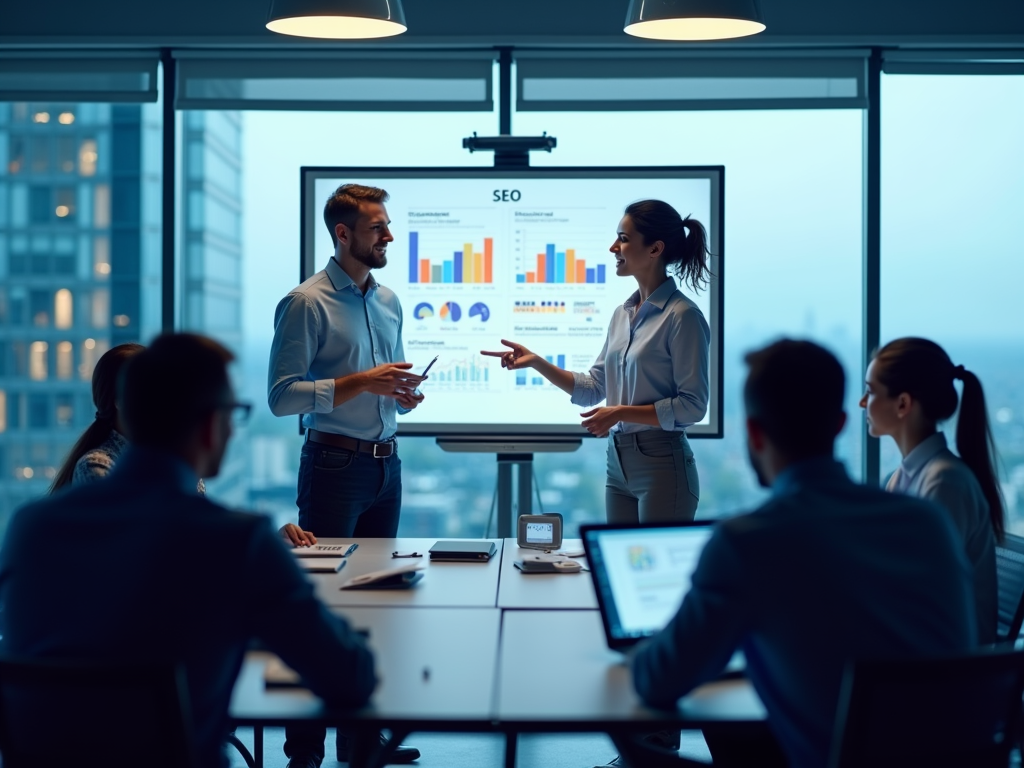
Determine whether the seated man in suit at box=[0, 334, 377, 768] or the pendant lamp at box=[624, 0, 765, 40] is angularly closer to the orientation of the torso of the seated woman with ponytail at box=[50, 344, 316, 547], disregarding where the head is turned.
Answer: the pendant lamp

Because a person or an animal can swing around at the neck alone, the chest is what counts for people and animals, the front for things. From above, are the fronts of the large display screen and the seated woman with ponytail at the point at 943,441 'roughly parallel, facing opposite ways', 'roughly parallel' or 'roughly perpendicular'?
roughly perpendicular

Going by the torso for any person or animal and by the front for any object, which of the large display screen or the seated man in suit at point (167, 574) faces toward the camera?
the large display screen

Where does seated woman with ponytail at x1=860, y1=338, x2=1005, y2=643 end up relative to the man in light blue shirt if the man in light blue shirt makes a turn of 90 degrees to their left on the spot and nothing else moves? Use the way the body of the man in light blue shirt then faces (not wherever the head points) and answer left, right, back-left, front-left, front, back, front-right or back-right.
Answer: right

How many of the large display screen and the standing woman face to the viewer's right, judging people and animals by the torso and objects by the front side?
0

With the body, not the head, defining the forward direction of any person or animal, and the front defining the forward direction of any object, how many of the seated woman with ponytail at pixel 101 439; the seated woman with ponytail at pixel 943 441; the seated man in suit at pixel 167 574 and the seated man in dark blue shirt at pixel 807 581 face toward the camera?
0

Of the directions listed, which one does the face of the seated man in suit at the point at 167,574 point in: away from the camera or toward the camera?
away from the camera

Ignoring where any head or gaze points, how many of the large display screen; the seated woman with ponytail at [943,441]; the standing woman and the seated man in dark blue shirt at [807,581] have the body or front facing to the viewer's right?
0

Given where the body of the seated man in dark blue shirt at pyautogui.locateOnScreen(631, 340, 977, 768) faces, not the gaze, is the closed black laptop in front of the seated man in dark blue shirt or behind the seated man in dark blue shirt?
in front

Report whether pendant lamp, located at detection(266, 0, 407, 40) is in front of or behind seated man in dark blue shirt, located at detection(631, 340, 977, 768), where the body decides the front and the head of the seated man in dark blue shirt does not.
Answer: in front

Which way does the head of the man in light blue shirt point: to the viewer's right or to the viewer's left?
to the viewer's right

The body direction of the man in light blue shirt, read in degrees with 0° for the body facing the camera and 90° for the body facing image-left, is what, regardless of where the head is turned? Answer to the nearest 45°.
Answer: approximately 315°

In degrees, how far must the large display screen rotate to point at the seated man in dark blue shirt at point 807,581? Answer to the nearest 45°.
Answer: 0° — it already faces them

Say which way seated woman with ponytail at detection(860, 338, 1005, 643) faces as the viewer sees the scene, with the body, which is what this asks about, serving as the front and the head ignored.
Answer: to the viewer's left

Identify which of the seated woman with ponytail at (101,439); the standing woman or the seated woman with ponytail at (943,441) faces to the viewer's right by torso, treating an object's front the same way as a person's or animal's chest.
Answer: the seated woman with ponytail at (101,439)
